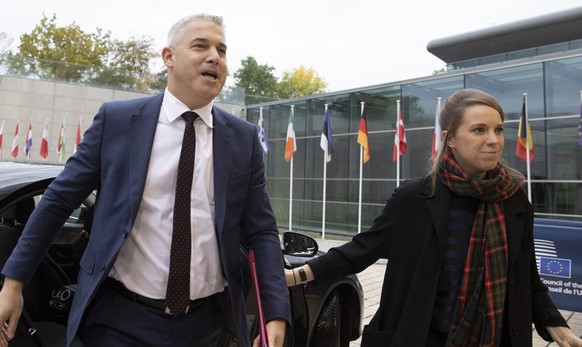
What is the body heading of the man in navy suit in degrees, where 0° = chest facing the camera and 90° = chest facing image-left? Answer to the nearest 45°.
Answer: approximately 315°

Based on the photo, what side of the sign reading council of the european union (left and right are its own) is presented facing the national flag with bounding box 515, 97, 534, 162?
back

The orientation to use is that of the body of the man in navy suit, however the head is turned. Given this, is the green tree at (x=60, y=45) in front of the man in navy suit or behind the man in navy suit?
behind

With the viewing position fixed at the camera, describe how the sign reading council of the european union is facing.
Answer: facing the viewer

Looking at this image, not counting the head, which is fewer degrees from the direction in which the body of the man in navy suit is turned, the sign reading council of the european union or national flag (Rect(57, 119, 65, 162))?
the sign reading council of the european union

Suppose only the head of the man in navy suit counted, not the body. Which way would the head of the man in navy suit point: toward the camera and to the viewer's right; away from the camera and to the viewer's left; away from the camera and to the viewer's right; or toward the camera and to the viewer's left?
toward the camera and to the viewer's right

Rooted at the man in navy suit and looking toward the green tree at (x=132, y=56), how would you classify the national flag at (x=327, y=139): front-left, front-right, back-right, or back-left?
front-right

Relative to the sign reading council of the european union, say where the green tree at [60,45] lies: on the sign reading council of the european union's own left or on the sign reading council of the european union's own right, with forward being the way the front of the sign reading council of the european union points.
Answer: on the sign reading council of the european union's own right

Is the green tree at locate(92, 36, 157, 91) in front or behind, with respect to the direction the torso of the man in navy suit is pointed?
behind

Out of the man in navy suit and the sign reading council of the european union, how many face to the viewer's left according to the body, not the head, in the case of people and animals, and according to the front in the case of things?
0
